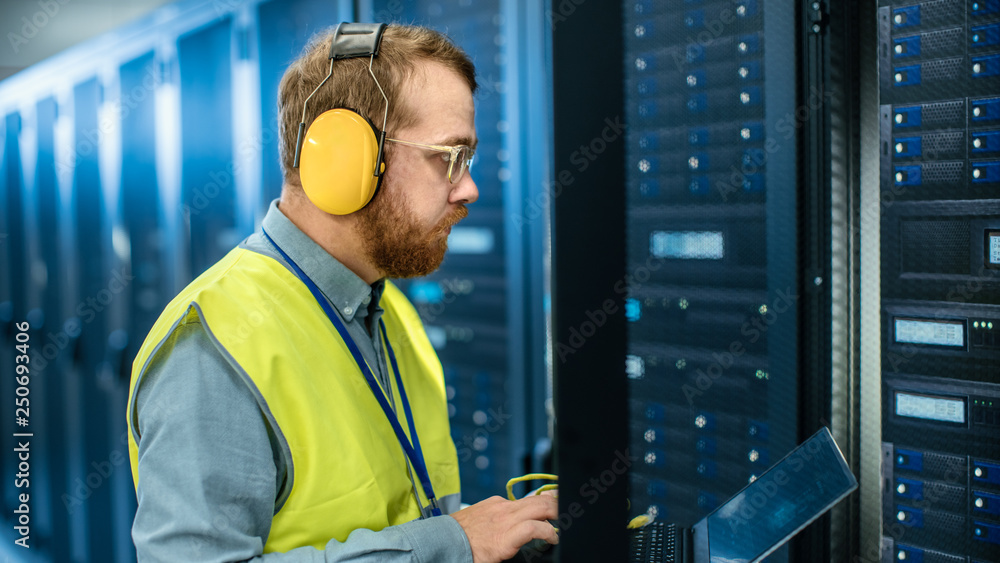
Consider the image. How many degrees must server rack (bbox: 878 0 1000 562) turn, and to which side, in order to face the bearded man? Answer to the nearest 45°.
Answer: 0° — it already faces them

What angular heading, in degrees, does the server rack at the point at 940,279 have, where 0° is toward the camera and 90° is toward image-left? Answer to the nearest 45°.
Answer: approximately 45°

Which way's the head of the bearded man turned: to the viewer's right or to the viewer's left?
to the viewer's right
